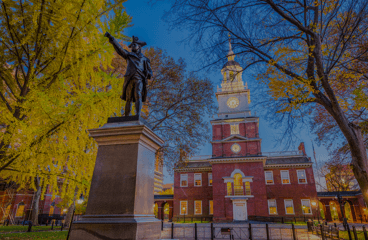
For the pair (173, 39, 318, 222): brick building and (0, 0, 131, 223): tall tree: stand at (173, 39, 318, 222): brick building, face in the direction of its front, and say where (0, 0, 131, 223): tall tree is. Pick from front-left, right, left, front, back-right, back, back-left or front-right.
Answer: front

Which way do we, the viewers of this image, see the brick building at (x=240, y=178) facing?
facing the viewer

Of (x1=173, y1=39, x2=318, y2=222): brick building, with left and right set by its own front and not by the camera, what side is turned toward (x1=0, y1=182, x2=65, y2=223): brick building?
right

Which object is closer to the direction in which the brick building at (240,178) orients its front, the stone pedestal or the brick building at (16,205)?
the stone pedestal

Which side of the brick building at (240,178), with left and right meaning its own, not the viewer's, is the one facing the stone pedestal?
front

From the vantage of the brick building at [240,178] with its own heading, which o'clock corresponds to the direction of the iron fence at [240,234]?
The iron fence is roughly at 12 o'clock from the brick building.

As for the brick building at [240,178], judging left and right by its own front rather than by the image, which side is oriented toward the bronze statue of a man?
front
